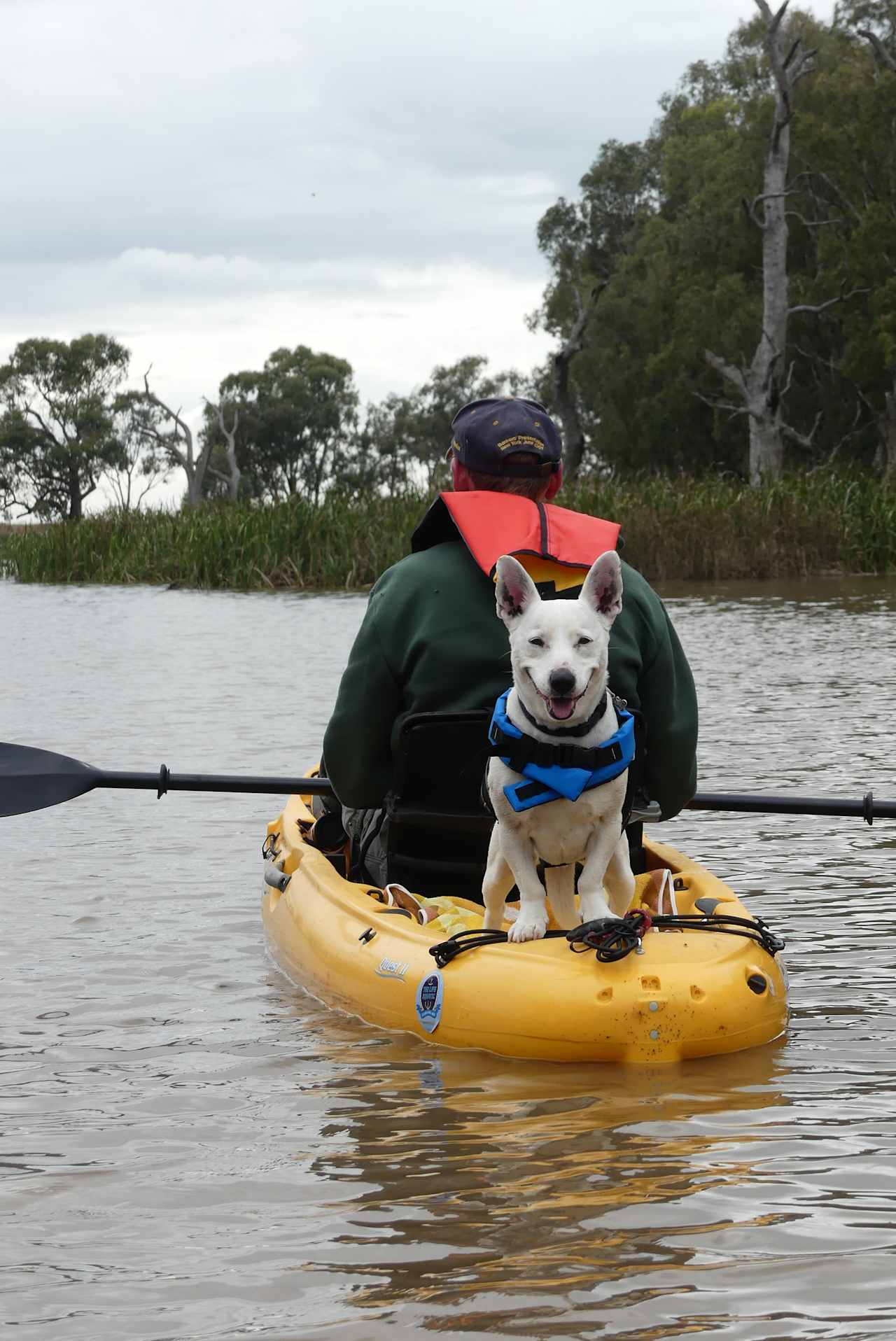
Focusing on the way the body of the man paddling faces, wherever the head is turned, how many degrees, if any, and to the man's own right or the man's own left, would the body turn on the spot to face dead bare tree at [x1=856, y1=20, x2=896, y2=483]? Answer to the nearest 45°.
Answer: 0° — they already face it

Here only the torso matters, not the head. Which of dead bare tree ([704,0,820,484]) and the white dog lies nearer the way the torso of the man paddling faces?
the dead bare tree

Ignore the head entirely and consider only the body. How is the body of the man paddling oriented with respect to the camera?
away from the camera

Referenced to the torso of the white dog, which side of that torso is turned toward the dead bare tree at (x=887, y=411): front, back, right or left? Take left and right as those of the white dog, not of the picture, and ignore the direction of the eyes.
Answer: back

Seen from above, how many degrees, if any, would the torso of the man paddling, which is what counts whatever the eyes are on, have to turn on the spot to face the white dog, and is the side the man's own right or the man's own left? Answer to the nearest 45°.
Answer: approximately 180°

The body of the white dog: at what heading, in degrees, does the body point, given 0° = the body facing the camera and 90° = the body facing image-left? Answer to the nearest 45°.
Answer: approximately 0°

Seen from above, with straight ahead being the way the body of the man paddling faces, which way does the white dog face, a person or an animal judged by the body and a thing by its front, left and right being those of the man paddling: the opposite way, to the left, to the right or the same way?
the opposite way

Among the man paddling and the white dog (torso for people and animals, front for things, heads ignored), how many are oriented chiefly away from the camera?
1

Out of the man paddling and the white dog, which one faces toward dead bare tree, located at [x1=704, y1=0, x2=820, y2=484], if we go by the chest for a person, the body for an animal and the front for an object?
the man paddling

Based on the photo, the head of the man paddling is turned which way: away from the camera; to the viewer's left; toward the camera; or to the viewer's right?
away from the camera

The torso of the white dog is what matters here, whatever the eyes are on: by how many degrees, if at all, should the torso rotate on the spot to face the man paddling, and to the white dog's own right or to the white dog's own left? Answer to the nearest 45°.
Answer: approximately 180°
